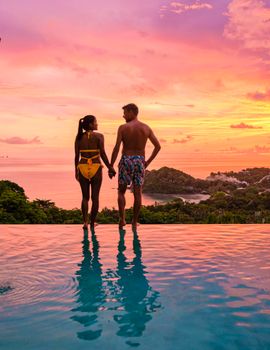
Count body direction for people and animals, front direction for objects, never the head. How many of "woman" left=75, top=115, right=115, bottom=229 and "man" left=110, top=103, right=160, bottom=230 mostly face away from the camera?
2

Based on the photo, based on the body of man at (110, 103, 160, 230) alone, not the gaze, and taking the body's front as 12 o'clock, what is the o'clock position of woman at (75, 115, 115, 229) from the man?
The woman is roughly at 9 o'clock from the man.

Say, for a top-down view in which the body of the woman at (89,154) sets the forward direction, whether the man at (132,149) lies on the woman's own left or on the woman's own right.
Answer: on the woman's own right

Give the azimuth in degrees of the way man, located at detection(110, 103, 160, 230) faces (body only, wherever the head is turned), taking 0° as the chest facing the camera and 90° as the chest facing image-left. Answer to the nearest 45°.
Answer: approximately 180°

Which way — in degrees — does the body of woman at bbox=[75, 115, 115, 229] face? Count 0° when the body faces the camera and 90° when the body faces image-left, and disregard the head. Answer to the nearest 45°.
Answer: approximately 180°

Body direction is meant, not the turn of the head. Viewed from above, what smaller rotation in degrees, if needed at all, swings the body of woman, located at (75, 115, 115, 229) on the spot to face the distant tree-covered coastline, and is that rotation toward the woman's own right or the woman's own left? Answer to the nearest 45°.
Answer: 0° — they already face it
